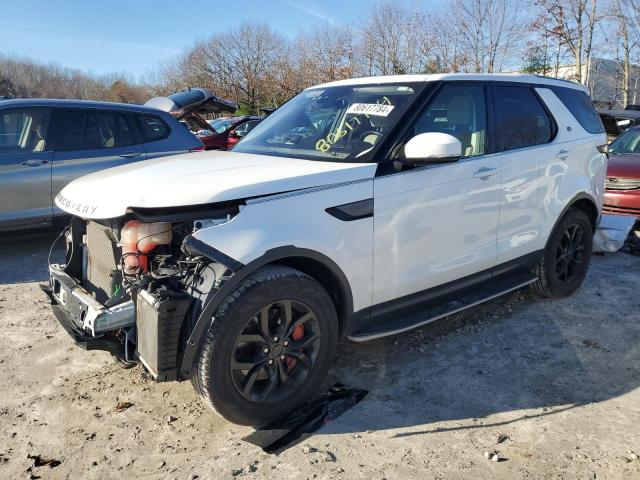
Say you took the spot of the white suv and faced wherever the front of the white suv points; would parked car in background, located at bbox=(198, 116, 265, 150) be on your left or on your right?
on your right

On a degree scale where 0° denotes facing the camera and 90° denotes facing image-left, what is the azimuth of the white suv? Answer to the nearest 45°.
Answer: approximately 45°

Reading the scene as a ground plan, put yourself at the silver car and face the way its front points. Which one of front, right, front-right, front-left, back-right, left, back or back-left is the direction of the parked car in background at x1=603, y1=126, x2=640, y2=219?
back

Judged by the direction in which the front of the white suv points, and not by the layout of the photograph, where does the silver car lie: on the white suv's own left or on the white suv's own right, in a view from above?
on the white suv's own right

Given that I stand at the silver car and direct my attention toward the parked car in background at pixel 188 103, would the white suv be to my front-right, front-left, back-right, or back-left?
back-right

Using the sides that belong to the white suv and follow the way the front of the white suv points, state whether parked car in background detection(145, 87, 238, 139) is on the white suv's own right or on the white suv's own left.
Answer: on the white suv's own right

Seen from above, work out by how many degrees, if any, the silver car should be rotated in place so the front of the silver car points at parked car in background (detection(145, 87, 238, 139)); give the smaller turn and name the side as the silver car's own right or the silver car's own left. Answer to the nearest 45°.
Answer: approximately 135° to the silver car's own right

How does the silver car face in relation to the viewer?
to the viewer's left

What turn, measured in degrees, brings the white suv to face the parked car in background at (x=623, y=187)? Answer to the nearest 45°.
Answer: approximately 180°

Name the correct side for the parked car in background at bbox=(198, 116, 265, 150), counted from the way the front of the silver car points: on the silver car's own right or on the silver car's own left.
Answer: on the silver car's own right
